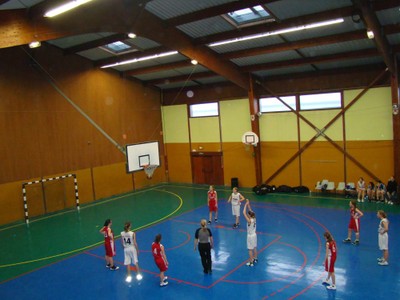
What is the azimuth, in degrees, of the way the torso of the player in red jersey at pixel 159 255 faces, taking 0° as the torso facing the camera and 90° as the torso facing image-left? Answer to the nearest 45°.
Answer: approximately 225°

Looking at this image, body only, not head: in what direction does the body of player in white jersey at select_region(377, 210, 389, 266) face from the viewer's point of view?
to the viewer's left

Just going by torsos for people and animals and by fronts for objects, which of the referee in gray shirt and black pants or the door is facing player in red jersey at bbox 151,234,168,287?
the door

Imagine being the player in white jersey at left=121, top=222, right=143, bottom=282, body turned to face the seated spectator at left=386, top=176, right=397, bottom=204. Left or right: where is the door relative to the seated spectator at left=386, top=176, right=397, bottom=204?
left

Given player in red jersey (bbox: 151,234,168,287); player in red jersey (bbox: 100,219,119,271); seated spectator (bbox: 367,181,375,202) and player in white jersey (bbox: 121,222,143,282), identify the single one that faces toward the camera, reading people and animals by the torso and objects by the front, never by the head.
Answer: the seated spectator

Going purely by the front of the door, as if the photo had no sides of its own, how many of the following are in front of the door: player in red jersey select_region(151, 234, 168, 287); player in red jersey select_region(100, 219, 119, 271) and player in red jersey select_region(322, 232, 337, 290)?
3

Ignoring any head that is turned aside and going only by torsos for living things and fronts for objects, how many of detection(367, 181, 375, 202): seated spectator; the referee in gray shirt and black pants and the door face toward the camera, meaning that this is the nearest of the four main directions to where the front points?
2

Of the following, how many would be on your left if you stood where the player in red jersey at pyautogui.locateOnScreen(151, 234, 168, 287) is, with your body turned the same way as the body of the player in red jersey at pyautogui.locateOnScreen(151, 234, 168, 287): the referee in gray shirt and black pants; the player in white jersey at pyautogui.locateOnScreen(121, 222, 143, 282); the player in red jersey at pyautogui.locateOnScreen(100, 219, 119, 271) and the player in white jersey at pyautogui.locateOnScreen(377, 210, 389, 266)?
2

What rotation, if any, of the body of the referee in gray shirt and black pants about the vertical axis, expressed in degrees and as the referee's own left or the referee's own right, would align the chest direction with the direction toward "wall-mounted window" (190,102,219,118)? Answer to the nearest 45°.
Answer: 0° — they already face it

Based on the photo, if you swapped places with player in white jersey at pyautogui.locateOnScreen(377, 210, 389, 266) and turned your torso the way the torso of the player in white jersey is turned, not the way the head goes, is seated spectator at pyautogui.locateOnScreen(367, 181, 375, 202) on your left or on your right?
on your right
